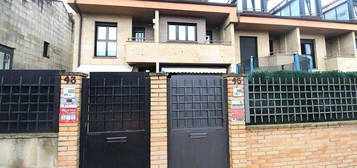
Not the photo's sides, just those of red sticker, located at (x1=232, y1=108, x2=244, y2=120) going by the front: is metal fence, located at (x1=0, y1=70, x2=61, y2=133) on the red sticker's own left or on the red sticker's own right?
on the red sticker's own right

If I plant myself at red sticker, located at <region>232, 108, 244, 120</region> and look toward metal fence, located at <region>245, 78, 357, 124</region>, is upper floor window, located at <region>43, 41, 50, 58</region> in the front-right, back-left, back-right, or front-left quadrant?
back-left

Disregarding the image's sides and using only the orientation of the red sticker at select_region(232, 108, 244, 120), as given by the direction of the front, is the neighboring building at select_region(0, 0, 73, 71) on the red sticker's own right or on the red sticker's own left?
on the red sticker's own right

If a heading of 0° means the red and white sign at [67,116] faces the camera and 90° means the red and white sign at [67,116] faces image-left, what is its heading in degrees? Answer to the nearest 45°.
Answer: approximately 0°

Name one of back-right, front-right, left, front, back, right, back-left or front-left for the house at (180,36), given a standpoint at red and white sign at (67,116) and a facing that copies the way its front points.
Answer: back-left

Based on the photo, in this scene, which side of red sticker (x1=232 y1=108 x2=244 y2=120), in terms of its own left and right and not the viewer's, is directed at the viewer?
front

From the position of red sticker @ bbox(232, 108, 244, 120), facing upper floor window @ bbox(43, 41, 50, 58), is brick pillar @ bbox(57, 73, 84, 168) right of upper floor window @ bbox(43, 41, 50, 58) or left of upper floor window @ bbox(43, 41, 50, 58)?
left

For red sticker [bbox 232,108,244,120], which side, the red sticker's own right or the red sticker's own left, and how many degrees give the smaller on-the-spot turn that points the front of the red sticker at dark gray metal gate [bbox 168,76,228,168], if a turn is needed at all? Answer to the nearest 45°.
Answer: approximately 90° to the red sticker's own right

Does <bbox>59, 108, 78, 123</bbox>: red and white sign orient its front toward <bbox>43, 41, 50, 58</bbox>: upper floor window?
no

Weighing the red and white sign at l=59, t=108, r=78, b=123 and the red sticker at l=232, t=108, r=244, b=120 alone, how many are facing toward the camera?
2

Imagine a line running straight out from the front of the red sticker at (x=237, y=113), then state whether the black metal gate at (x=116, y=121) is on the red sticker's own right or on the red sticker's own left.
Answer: on the red sticker's own right

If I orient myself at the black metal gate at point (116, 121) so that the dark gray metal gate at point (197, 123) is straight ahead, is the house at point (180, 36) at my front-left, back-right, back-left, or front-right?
front-left

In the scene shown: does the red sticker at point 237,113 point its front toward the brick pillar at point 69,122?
no

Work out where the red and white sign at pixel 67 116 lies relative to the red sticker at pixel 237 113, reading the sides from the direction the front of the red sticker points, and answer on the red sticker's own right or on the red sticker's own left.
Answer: on the red sticker's own right
